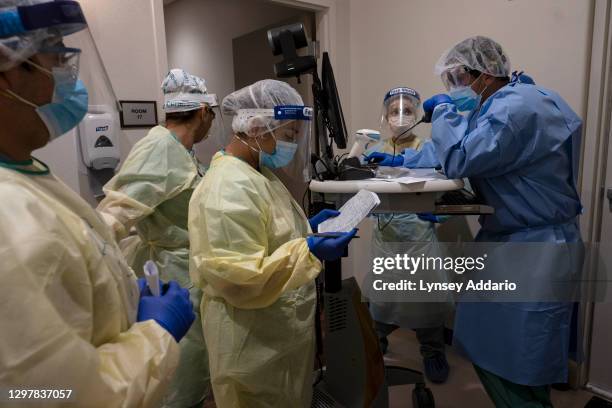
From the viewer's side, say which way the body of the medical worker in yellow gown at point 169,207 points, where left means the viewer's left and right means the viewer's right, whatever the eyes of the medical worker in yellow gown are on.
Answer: facing away from the viewer and to the right of the viewer

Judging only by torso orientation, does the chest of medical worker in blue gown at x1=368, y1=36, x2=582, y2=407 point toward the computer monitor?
yes

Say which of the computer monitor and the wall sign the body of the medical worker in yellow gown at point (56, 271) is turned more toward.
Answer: the computer monitor

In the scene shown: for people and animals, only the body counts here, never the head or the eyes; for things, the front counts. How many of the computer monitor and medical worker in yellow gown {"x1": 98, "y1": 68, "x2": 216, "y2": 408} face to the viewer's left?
0

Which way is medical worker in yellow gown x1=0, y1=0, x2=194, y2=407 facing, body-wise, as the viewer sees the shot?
to the viewer's right

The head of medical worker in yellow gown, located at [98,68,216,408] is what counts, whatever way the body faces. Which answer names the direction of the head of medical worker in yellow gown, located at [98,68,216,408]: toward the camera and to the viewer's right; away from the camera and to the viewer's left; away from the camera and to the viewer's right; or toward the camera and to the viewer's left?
away from the camera and to the viewer's right

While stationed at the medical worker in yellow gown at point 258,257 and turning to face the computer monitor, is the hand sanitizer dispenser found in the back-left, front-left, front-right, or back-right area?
front-left

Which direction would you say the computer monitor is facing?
to the viewer's right

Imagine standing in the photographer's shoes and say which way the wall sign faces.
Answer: facing the viewer

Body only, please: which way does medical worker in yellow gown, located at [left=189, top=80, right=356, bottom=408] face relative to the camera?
to the viewer's right

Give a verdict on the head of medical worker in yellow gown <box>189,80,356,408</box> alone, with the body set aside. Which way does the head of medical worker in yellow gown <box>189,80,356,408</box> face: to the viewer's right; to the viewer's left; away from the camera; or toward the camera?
to the viewer's right

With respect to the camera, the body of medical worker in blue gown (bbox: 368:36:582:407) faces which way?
to the viewer's left

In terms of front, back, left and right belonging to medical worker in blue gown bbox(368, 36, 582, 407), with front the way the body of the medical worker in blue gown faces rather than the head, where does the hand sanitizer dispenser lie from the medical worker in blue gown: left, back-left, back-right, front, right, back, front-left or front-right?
front

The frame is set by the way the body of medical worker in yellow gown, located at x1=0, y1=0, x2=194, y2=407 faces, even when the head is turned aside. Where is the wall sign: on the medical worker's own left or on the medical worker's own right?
on the medical worker's own left

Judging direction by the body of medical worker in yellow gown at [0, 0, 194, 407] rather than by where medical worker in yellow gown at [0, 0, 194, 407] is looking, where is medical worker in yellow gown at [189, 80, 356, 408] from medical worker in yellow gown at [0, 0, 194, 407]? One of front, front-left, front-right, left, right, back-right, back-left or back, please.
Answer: front-left

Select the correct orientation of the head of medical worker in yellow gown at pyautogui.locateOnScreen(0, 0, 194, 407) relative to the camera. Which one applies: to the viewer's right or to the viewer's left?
to the viewer's right

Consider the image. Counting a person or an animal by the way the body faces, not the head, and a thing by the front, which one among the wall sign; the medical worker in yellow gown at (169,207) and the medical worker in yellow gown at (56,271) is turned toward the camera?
the wall sign
